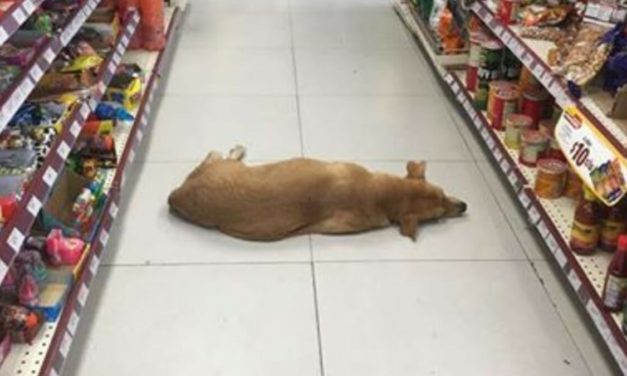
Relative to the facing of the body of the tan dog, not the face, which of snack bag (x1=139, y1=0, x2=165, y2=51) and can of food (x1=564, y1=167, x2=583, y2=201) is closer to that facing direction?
the can of food

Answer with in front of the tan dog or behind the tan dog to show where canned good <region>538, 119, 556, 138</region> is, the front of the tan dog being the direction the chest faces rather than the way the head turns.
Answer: in front

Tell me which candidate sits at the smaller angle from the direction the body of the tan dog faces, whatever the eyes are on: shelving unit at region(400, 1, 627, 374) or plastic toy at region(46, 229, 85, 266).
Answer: the shelving unit

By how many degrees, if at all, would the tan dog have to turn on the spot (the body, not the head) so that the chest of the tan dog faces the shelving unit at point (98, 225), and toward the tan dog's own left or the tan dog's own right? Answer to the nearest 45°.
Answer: approximately 135° to the tan dog's own right

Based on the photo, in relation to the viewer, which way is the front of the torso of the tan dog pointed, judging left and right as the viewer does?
facing to the right of the viewer

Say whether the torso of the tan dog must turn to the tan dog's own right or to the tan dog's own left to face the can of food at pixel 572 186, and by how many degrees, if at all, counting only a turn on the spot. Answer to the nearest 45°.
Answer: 0° — it already faces it

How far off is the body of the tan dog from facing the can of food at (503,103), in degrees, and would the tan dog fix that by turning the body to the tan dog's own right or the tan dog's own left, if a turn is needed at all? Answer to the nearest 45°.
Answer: approximately 45° to the tan dog's own left

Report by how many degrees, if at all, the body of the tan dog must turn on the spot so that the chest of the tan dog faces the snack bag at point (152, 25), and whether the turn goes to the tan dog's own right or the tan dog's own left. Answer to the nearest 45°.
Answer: approximately 135° to the tan dog's own left

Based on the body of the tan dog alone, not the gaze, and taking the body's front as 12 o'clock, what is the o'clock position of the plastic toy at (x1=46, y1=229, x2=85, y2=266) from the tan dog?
The plastic toy is roughly at 5 o'clock from the tan dog.

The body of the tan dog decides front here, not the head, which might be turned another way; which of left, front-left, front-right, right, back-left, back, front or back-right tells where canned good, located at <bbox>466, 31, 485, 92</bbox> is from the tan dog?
front-left

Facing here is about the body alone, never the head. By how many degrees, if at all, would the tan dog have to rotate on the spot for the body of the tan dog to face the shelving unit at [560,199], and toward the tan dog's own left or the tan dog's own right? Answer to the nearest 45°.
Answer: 0° — it already faces it

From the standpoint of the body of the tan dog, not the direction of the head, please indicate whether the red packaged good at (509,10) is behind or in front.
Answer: in front

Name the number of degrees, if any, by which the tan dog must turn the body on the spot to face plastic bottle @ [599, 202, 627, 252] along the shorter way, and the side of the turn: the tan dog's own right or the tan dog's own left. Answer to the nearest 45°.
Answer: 0° — it already faces it
